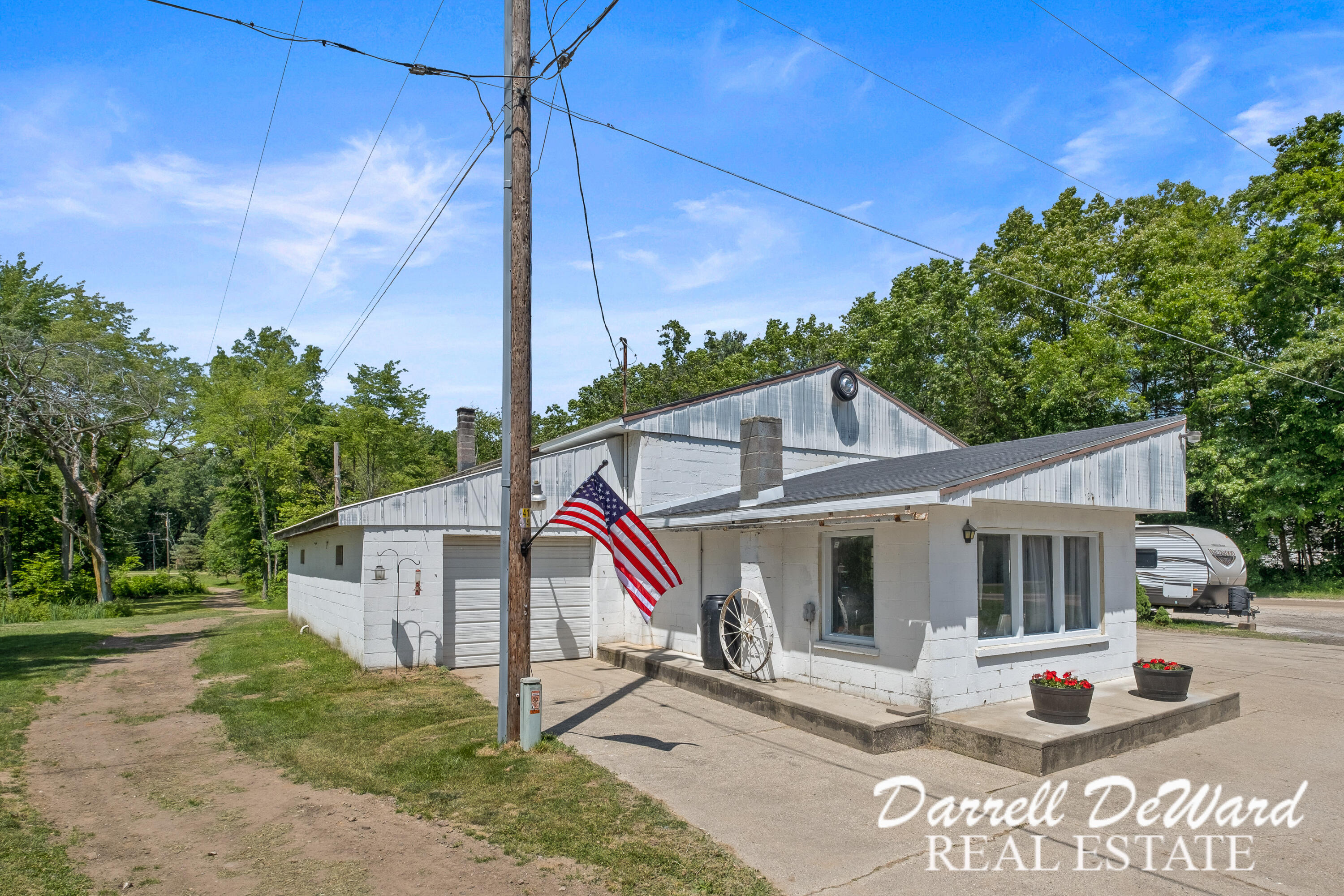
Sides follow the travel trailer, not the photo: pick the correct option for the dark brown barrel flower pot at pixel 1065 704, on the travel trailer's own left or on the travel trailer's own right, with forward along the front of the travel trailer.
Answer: on the travel trailer's own right

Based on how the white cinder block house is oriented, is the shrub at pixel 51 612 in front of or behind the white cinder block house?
behind

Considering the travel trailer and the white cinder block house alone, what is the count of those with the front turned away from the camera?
0

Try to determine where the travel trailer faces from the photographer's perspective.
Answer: facing the viewer and to the right of the viewer

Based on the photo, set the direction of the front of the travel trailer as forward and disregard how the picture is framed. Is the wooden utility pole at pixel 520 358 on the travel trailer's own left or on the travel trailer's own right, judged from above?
on the travel trailer's own right

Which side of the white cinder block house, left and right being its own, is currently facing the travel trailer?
left

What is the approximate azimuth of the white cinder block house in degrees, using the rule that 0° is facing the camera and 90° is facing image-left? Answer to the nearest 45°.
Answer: approximately 315°
